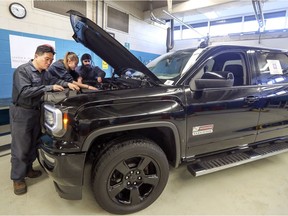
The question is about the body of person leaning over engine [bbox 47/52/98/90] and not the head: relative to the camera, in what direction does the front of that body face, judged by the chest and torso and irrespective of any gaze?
to the viewer's right

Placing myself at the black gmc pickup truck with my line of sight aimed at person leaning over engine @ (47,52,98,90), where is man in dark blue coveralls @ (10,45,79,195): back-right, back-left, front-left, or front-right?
front-left

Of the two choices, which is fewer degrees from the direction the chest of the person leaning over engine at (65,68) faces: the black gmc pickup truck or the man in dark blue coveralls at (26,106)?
the black gmc pickup truck

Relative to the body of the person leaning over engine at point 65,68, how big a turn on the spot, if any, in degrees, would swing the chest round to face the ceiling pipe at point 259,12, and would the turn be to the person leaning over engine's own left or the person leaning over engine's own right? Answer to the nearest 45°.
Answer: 0° — they already face it

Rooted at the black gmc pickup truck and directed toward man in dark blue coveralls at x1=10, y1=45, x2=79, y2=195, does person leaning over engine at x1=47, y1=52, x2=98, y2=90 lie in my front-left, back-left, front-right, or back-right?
front-right

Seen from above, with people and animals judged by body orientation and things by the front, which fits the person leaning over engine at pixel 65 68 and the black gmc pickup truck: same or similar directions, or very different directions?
very different directions

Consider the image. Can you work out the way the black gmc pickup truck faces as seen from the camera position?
facing the viewer and to the left of the viewer

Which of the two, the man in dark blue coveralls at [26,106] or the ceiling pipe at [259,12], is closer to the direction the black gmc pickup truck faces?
the man in dark blue coveralls

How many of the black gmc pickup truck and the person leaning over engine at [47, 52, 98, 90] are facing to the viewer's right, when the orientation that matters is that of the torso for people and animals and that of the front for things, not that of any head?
1

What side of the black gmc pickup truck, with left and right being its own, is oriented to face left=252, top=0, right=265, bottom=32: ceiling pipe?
back
